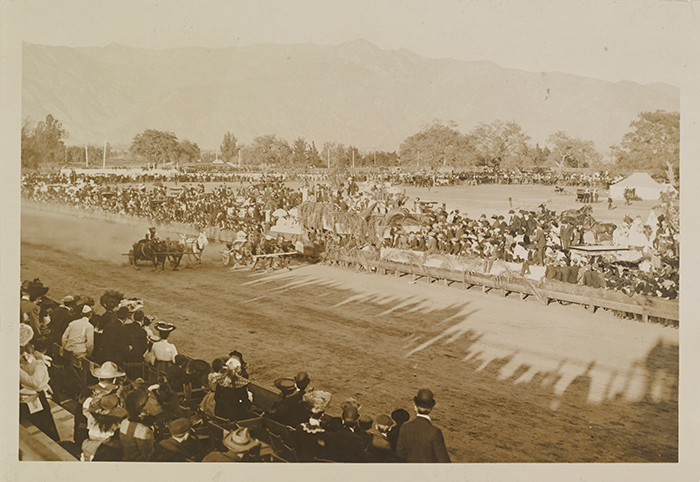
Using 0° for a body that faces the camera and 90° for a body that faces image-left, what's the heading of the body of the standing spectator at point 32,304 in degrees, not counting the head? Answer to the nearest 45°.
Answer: approximately 225°

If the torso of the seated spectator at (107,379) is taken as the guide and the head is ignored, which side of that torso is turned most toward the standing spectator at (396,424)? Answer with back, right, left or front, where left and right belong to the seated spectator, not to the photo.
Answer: right

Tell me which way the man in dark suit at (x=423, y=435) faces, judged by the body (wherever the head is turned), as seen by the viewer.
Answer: away from the camera

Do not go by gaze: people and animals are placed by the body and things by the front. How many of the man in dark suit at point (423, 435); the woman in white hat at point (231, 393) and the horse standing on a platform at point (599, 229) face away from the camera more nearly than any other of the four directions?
2

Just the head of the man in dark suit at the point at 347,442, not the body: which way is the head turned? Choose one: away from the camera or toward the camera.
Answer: away from the camera

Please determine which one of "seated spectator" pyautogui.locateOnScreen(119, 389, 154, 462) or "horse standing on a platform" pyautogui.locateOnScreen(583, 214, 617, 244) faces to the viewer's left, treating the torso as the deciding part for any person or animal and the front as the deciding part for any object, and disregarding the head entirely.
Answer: the horse standing on a platform

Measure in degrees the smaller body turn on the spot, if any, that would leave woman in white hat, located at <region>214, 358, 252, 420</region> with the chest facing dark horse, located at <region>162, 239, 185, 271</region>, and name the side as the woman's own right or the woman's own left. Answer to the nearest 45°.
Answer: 0° — they already face it

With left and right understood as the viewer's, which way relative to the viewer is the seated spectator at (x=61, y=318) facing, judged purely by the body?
facing away from the viewer and to the right of the viewer

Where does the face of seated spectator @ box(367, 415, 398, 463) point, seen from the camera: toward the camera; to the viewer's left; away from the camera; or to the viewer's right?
away from the camera
